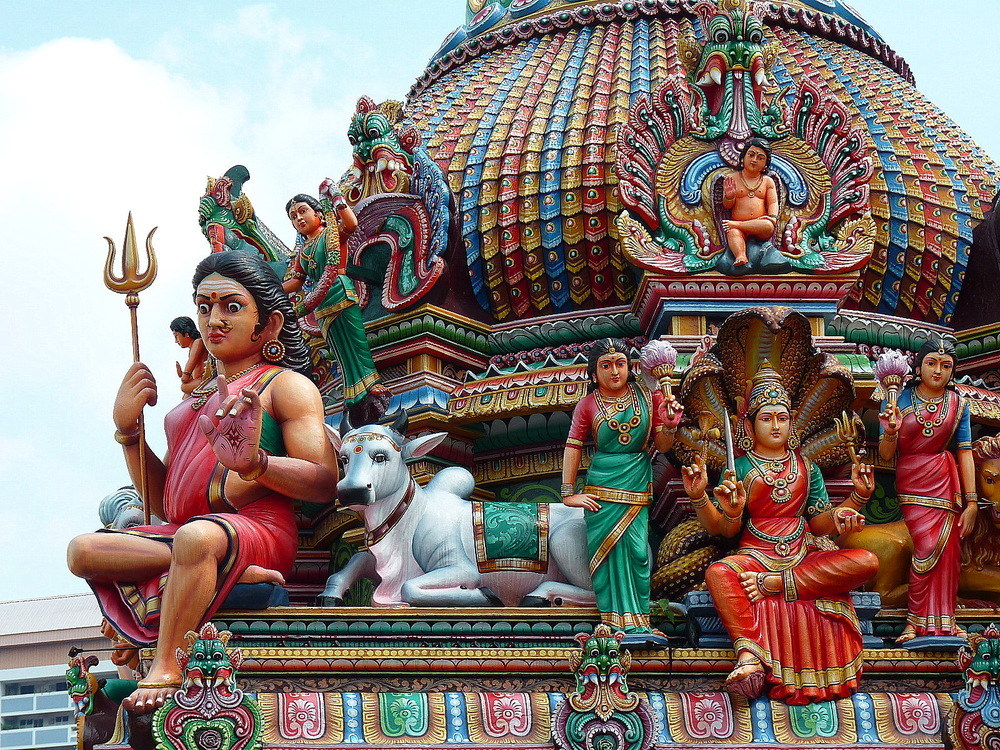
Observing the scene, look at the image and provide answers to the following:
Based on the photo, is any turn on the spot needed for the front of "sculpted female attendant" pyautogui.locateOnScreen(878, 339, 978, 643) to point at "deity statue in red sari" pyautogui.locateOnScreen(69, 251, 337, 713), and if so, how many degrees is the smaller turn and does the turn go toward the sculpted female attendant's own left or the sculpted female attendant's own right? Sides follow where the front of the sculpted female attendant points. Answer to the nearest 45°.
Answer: approximately 90° to the sculpted female attendant's own right

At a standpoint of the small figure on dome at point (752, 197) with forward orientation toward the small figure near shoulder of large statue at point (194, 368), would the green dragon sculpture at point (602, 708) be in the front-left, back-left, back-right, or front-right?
front-left

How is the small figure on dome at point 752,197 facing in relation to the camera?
toward the camera

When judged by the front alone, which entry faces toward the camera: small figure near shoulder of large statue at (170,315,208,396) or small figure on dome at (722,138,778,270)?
small figure on dome at (722,138,778,270)

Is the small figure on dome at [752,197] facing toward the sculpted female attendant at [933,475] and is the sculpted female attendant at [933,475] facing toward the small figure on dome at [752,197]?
no

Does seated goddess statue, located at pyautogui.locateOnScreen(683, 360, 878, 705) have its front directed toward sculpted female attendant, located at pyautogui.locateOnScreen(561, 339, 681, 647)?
no

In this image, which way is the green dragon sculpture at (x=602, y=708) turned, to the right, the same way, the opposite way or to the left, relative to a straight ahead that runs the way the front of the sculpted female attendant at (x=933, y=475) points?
the same way

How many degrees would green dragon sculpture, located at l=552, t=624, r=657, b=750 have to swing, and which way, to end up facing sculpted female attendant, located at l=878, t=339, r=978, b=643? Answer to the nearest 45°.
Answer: approximately 90° to its left

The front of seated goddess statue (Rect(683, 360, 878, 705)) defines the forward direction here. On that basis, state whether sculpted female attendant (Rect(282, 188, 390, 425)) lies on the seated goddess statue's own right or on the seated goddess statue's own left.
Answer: on the seated goddess statue's own right

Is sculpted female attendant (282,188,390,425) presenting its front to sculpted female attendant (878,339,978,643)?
no

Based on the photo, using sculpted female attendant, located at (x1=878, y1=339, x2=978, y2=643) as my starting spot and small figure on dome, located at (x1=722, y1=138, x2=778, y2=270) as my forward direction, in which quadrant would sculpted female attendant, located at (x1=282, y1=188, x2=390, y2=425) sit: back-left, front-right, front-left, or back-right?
front-left

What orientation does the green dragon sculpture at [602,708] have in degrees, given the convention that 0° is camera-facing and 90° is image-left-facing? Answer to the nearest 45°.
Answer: approximately 0°

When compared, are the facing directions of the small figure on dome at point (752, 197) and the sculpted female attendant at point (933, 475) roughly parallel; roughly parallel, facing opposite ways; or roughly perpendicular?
roughly parallel

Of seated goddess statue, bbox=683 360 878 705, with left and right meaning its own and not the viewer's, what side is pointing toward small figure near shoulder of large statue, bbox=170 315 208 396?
right

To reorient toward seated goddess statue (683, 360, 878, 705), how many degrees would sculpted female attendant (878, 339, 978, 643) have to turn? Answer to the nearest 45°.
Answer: approximately 45° to its right

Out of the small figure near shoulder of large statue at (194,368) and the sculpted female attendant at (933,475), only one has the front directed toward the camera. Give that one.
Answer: the sculpted female attendant
